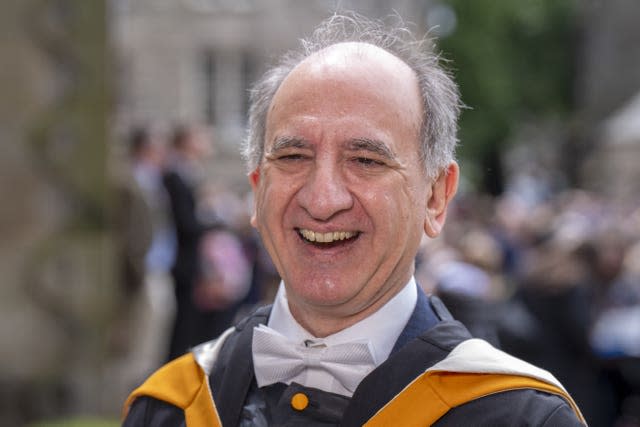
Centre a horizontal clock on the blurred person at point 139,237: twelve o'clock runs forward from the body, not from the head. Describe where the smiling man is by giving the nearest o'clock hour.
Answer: The smiling man is roughly at 3 o'clock from the blurred person.

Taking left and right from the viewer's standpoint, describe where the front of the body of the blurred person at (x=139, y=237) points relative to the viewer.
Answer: facing to the right of the viewer

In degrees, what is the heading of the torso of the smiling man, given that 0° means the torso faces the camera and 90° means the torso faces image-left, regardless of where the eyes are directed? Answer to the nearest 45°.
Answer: approximately 45°
